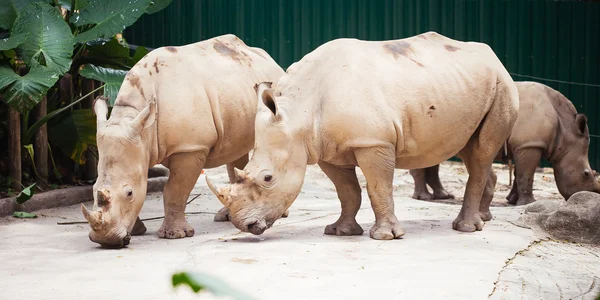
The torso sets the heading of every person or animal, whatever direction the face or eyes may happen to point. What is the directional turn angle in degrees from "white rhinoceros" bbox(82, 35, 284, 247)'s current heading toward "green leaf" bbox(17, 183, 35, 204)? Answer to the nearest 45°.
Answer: approximately 90° to its right

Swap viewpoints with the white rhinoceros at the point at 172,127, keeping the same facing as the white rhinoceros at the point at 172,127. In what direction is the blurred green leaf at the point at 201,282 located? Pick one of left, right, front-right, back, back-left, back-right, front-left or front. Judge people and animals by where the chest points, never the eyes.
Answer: front-left

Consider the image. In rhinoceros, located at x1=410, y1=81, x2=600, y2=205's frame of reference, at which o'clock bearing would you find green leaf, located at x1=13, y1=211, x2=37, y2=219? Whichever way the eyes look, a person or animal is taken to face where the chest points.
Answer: The green leaf is roughly at 5 o'clock from the rhinoceros.

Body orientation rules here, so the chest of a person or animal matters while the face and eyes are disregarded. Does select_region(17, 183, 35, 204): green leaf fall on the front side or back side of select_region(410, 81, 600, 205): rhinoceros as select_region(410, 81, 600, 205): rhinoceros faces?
on the back side

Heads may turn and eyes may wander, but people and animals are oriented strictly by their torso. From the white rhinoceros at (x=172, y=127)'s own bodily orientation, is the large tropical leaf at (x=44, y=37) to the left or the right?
on its right

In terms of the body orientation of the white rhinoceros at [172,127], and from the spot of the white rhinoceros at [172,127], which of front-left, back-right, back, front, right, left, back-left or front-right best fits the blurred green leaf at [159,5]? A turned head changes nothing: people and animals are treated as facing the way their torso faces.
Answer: back-right

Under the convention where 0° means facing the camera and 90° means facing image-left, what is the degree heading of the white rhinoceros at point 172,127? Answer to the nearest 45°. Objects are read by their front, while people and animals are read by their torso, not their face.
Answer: approximately 45°

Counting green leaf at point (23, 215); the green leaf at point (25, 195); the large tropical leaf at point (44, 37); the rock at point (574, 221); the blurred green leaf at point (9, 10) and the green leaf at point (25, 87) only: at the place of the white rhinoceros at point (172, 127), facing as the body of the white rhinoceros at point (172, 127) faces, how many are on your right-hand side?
5

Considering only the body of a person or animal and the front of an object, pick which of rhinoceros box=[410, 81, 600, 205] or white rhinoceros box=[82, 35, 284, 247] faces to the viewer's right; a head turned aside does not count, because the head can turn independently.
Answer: the rhinoceros

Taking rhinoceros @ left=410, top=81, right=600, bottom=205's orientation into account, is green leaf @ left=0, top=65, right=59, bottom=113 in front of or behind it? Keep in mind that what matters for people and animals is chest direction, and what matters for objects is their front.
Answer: behind

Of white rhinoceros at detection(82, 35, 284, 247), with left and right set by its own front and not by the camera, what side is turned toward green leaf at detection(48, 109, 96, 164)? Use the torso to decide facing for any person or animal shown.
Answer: right

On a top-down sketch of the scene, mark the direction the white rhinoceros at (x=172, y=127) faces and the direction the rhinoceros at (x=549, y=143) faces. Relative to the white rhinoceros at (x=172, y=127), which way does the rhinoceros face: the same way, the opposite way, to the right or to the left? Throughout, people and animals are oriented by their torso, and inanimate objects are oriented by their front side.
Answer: to the left

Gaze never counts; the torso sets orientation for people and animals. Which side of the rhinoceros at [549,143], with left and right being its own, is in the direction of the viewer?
right

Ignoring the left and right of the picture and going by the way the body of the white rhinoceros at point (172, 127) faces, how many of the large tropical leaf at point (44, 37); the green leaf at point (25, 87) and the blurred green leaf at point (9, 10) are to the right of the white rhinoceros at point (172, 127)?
3

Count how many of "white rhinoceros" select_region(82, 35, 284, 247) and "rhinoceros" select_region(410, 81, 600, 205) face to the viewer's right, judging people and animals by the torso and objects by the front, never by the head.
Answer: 1

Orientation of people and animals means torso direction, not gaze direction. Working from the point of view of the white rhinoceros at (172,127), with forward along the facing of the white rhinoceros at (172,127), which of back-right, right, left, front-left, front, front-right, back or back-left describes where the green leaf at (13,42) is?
right
